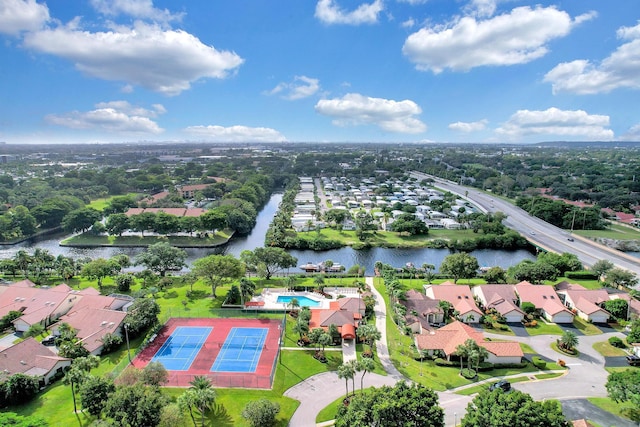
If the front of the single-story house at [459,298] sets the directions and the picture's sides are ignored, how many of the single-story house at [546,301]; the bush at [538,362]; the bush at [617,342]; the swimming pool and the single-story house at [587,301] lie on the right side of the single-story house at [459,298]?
1

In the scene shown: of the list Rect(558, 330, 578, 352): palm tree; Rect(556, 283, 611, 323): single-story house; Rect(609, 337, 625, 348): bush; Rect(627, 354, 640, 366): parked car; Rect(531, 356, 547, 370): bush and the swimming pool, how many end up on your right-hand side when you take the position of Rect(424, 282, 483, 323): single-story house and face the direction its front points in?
1

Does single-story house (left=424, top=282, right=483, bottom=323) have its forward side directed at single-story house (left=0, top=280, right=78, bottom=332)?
no

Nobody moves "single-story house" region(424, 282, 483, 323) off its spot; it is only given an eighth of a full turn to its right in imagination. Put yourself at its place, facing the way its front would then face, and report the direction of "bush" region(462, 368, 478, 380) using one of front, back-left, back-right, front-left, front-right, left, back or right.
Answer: front-left

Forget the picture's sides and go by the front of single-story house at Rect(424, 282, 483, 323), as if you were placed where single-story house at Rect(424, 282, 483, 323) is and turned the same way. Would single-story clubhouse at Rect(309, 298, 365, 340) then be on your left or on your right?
on your right

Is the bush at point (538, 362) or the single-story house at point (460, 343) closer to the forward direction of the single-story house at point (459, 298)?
the single-story house

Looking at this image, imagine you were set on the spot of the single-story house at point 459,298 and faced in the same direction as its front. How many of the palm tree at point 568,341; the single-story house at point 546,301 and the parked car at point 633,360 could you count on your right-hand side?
0

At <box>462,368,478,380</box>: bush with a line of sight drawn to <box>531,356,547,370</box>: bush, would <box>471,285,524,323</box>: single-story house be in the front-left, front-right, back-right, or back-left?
front-left

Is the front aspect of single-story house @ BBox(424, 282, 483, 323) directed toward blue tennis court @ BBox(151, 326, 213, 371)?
no

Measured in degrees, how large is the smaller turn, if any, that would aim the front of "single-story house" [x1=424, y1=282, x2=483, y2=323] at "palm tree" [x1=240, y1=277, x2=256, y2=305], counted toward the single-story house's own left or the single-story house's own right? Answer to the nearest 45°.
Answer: approximately 90° to the single-story house's own right

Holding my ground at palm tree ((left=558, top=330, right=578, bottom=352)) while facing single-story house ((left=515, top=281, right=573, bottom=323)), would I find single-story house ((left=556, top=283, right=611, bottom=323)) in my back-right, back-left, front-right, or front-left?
front-right

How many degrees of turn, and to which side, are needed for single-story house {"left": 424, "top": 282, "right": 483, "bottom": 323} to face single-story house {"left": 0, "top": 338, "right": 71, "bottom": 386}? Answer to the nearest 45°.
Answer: approximately 45° to its right

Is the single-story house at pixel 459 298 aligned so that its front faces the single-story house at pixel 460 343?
yes

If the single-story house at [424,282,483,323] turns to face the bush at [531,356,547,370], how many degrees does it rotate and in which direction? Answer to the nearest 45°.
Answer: approximately 45° to its left

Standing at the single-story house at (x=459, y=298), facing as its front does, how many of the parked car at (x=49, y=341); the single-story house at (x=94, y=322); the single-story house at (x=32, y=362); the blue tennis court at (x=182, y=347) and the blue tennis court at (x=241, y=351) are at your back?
0

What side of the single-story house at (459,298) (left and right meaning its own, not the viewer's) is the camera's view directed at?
front

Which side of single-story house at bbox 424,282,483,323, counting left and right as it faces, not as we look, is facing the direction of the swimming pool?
right

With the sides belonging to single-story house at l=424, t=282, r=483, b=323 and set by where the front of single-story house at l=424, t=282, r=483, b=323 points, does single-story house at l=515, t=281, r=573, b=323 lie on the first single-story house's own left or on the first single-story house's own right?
on the first single-story house's own left

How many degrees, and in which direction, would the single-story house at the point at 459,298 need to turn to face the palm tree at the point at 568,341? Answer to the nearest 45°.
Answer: approximately 45° to its left

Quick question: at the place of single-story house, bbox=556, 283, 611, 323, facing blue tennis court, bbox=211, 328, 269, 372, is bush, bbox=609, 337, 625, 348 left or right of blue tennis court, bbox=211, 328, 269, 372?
left

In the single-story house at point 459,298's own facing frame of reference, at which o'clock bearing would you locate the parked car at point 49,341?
The parked car is roughly at 2 o'clock from the single-story house.
